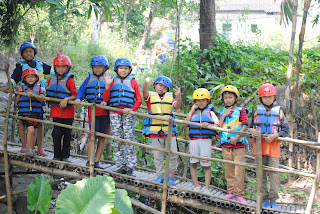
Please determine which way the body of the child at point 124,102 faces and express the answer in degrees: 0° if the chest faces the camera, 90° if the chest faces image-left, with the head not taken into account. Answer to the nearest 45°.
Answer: approximately 0°

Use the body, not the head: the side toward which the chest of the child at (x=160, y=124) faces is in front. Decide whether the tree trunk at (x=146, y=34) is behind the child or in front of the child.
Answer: behind

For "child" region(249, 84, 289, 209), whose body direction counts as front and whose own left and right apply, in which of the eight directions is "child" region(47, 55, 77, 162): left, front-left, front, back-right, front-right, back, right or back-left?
right

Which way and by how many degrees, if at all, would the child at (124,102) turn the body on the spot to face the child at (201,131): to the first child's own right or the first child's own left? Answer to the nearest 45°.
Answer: approximately 90° to the first child's own left
